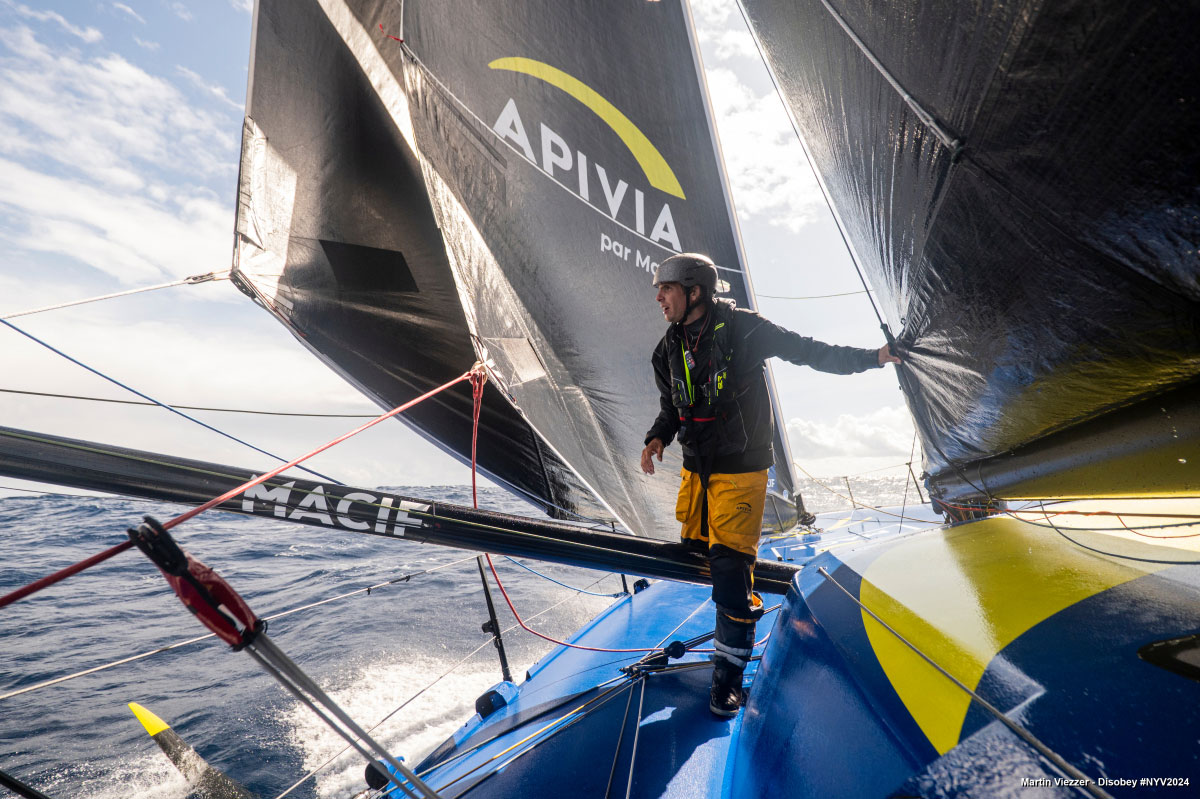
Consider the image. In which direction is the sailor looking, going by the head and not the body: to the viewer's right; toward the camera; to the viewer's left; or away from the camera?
to the viewer's left

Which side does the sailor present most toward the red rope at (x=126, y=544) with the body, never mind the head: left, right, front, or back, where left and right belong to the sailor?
front

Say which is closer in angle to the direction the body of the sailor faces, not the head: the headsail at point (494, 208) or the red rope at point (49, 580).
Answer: the red rope

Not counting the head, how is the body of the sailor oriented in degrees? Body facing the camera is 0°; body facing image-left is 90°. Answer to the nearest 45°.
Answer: approximately 45°

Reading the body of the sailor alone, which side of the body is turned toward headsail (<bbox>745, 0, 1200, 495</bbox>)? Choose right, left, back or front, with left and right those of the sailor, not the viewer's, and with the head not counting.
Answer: left
